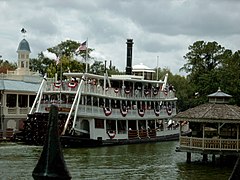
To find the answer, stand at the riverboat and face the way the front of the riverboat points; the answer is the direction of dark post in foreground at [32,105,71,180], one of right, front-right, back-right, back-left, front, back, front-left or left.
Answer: back-right

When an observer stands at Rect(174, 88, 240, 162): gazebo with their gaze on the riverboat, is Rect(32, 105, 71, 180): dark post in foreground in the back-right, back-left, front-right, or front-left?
back-left

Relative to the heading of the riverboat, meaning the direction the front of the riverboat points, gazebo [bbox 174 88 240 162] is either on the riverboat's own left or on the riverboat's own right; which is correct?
on the riverboat's own right

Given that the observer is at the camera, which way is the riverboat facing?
facing away from the viewer and to the right of the viewer
